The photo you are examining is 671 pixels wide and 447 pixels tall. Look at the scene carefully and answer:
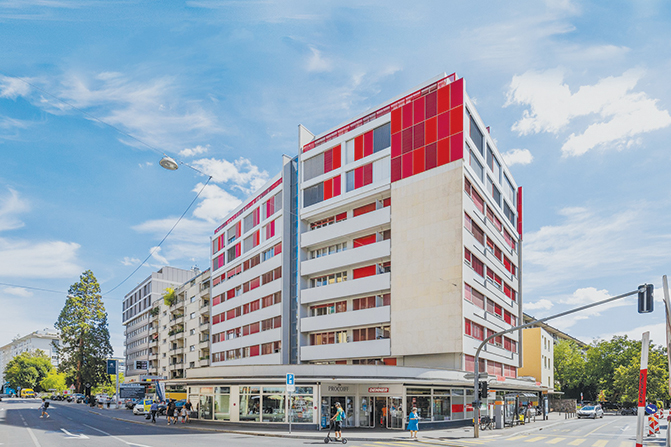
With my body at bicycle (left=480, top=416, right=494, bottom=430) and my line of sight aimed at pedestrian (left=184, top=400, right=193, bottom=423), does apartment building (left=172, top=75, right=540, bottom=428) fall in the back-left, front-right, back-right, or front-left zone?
front-right
